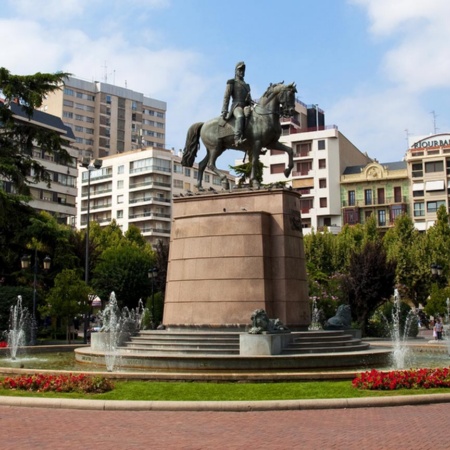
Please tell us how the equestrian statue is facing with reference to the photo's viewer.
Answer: facing the viewer and to the right of the viewer

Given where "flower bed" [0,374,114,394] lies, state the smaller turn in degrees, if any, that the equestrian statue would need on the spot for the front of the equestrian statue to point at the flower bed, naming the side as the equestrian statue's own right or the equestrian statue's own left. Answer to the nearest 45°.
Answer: approximately 90° to the equestrian statue's own right

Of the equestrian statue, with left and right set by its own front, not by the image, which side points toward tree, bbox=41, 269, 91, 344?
back

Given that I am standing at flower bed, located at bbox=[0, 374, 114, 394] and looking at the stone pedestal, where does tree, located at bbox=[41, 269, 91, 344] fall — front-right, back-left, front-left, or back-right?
front-left

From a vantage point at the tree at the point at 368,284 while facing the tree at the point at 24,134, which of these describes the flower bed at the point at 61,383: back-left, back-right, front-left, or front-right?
front-left

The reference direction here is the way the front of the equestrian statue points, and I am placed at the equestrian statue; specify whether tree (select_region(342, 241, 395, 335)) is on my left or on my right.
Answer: on my left
